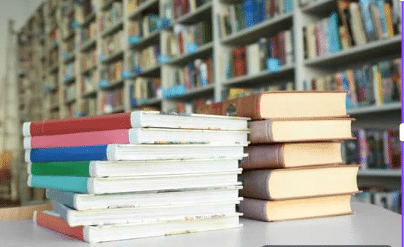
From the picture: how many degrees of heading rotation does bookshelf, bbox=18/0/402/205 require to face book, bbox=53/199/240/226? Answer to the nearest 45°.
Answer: approximately 45° to its left

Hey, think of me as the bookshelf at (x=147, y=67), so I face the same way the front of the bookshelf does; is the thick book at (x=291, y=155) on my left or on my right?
on my left

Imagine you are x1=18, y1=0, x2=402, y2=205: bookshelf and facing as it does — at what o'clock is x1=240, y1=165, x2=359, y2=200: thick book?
The thick book is roughly at 10 o'clock from the bookshelf.

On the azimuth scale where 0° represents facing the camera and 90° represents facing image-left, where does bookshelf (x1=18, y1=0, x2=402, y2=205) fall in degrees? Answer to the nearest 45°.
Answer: approximately 45°

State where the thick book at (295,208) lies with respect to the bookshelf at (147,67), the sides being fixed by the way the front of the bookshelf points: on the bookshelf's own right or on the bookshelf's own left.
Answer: on the bookshelf's own left

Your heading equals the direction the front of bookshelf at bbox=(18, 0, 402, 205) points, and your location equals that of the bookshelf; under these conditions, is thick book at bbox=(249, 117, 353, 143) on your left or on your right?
on your left
